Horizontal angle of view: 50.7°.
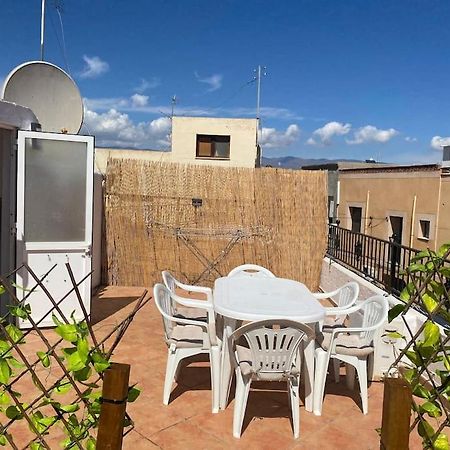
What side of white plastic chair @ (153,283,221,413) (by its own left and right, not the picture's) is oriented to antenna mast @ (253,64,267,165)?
left

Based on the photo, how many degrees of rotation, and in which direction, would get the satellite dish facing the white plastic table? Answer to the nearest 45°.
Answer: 0° — it already faces it

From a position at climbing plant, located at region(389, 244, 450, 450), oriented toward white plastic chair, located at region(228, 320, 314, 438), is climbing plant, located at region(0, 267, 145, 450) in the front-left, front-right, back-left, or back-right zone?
front-left

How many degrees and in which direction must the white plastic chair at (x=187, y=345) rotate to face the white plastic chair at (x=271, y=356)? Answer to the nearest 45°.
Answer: approximately 45° to its right

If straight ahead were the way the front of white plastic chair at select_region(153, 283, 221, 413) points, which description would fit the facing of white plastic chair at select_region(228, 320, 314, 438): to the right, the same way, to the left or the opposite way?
to the left

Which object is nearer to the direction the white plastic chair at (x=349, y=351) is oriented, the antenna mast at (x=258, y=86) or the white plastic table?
the white plastic table

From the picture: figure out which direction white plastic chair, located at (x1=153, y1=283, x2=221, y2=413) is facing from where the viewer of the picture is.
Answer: facing to the right of the viewer

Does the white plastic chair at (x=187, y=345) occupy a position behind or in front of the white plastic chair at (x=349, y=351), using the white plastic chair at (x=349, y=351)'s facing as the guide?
in front

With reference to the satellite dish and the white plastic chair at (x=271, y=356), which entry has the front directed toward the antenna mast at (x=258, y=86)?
the white plastic chair

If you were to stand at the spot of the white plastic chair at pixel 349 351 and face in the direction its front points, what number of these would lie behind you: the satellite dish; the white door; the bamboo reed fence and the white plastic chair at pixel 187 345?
0

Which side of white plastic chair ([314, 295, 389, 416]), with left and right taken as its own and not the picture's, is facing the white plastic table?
front

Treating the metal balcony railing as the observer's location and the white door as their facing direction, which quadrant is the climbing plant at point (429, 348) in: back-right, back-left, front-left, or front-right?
front-left

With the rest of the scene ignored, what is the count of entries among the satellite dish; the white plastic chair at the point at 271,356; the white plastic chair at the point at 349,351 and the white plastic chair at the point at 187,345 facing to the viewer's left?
1

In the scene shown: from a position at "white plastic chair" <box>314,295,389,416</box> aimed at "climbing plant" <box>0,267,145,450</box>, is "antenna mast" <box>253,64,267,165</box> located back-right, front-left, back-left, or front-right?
back-right

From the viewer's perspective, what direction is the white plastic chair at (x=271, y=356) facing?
away from the camera

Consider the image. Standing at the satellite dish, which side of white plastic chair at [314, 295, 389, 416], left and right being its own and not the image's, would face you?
front

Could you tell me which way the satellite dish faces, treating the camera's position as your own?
facing the viewer and to the right of the viewer

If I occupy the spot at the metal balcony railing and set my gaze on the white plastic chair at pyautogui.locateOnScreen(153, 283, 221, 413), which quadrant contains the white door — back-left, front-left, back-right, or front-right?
front-right

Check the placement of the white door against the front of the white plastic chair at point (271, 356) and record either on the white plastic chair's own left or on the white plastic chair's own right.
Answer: on the white plastic chair's own left

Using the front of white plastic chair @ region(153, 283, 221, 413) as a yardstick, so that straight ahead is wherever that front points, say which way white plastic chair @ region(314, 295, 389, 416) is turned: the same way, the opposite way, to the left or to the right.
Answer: the opposite way

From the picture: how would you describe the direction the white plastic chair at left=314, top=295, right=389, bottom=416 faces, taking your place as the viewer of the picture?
facing to the left of the viewer
